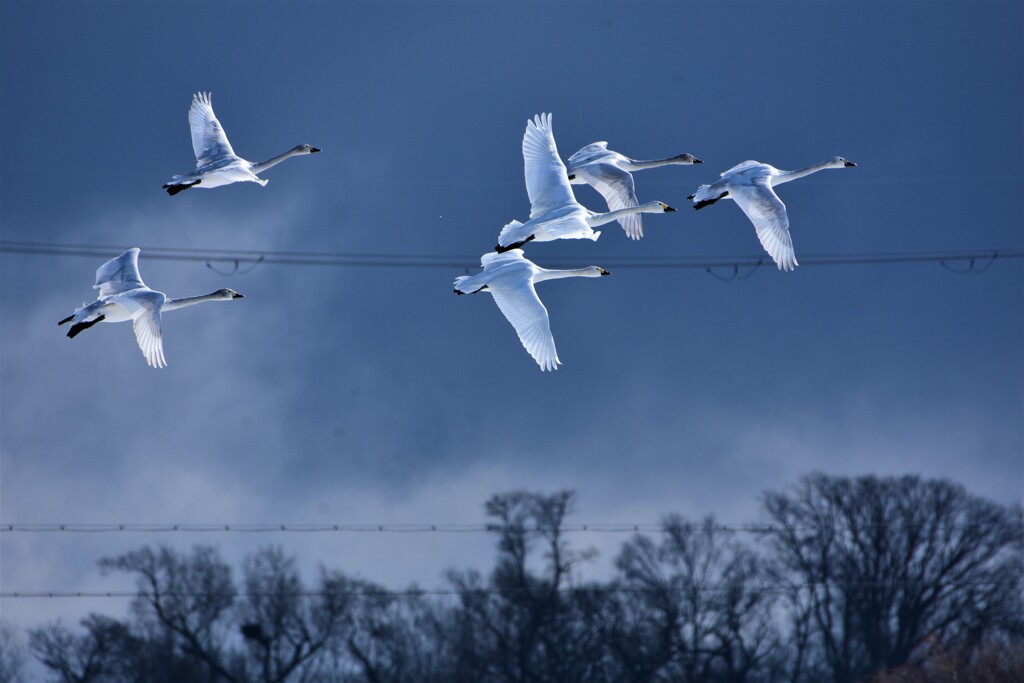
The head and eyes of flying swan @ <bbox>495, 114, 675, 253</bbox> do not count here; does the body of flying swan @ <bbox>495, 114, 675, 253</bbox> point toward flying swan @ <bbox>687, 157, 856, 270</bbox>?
yes

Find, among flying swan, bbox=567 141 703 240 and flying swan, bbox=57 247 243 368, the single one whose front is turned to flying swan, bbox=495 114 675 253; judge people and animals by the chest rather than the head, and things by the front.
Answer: flying swan, bbox=57 247 243 368

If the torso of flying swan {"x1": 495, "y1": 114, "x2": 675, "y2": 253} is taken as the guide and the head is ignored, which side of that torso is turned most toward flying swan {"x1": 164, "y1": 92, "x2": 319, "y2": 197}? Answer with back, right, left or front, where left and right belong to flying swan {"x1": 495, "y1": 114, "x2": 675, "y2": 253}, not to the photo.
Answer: back

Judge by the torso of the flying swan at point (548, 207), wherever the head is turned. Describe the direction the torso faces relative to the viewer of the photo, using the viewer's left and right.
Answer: facing to the right of the viewer

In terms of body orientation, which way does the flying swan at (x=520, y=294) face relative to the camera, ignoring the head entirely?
to the viewer's right

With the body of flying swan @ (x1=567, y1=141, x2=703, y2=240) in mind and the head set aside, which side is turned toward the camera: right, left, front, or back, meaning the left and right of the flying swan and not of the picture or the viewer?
right

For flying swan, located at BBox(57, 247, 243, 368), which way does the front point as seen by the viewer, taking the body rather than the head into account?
to the viewer's right

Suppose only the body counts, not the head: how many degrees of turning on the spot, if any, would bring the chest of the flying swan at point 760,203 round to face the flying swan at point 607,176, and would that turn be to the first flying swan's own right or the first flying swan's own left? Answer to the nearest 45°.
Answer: approximately 135° to the first flying swan's own left

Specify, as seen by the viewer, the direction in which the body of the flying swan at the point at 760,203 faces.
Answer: to the viewer's right

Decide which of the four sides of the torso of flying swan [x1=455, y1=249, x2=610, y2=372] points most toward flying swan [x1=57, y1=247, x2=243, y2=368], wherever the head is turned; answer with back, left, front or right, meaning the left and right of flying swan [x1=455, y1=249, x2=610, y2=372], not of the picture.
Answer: back

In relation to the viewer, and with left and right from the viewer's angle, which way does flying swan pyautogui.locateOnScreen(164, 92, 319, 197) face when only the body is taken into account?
facing to the right of the viewer

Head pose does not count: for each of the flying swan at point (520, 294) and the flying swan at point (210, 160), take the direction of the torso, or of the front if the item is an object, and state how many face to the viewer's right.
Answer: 2
